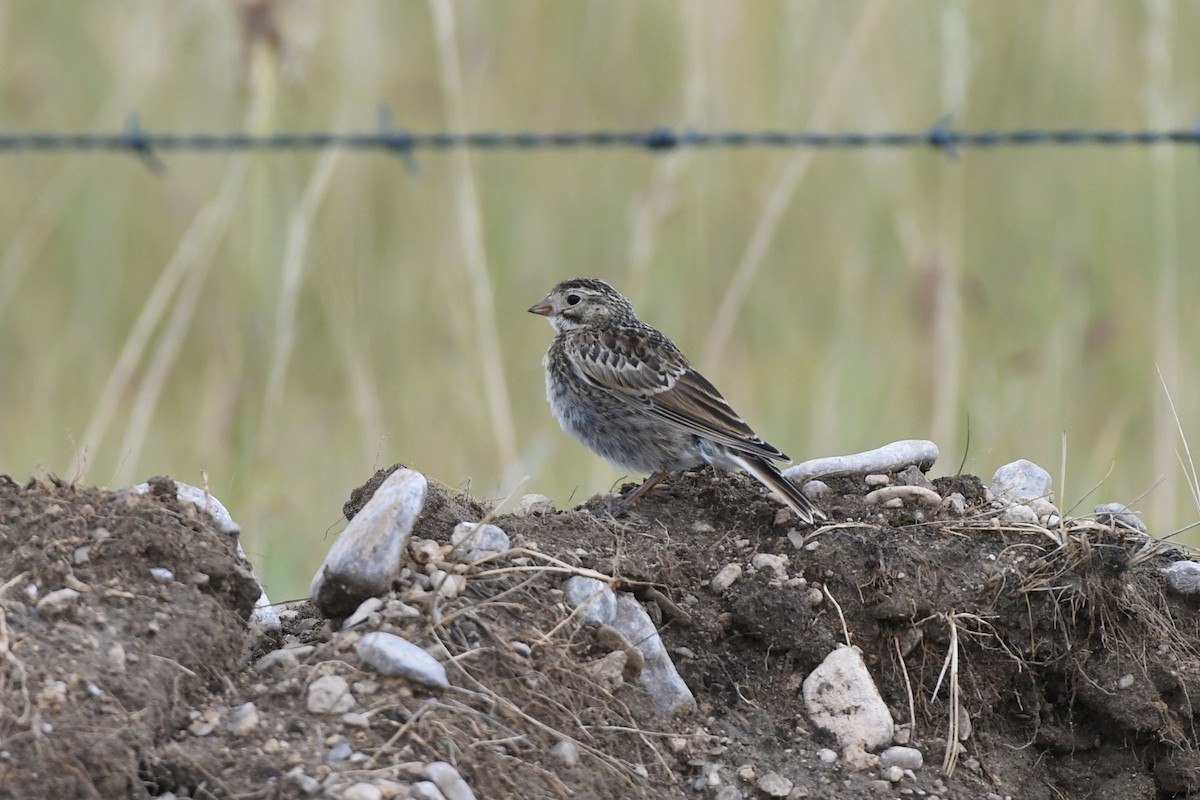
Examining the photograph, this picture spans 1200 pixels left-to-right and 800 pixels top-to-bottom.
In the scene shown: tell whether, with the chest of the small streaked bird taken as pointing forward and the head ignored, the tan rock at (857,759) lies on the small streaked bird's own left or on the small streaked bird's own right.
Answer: on the small streaked bird's own left

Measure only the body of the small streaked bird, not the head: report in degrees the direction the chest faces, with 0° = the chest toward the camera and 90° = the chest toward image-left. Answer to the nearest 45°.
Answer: approximately 90°

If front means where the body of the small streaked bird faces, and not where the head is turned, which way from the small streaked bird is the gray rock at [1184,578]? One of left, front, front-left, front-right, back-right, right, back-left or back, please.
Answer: back-left

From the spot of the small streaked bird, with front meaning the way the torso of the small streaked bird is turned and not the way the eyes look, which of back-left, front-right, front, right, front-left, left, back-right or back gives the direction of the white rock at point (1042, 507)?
back-left

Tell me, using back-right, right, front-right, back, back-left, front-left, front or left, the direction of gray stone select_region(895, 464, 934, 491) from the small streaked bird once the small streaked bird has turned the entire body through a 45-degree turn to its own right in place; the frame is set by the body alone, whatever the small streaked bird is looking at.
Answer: back

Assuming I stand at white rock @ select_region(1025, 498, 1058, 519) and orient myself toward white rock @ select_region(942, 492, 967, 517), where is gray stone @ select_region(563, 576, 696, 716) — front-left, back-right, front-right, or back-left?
front-left

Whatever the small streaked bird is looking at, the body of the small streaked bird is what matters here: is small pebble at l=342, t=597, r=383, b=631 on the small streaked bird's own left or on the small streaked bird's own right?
on the small streaked bird's own left

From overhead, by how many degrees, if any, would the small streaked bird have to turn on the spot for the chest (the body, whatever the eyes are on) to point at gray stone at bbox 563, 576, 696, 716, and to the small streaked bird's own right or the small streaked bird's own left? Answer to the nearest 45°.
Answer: approximately 90° to the small streaked bird's own left

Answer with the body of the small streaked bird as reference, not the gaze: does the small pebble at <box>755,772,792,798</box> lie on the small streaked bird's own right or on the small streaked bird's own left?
on the small streaked bird's own left

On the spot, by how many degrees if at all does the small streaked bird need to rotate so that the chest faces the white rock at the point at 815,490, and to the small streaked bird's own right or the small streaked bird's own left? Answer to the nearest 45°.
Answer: approximately 135° to the small streaked bird's own left

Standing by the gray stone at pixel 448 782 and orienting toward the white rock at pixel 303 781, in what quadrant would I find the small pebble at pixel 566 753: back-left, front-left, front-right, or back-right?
back-right

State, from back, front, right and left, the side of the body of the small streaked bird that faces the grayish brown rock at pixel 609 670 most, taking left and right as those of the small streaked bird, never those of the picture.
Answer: left

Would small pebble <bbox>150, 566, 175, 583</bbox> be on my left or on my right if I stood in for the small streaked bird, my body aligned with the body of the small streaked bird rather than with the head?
on my left
